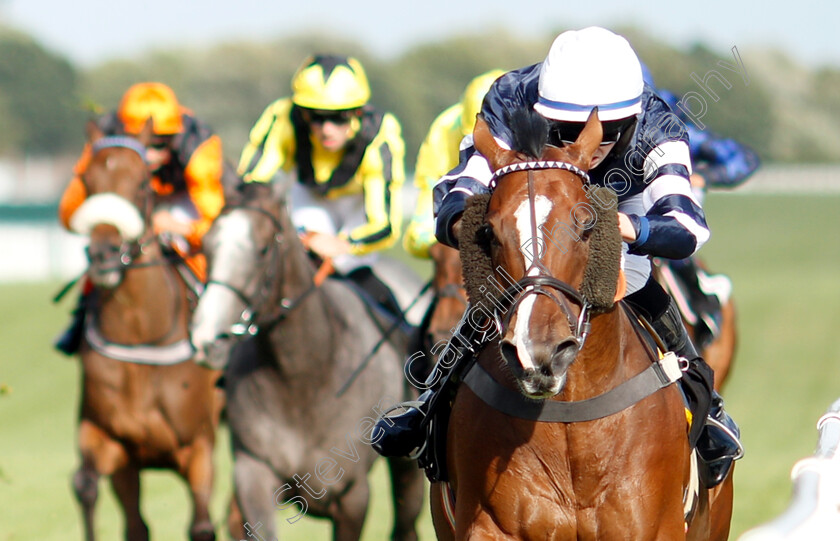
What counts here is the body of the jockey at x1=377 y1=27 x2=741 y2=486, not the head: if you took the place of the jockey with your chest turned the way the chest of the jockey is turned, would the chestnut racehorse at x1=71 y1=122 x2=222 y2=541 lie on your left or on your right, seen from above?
on your right

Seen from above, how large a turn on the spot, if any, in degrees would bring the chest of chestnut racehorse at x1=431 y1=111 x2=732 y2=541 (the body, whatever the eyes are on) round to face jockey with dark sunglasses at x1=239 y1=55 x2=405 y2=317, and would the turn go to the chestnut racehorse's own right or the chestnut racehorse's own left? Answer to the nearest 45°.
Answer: approximately 135° to the chestnut racehorse's own right

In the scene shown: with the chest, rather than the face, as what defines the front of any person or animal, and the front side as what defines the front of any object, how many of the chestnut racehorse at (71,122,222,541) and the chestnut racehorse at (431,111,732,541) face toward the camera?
2

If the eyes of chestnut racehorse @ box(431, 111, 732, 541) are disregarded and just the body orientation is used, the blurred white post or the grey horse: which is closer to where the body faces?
the blurred white post

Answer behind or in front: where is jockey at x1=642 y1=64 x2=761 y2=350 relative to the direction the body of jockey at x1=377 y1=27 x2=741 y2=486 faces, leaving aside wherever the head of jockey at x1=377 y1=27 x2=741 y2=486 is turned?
behind

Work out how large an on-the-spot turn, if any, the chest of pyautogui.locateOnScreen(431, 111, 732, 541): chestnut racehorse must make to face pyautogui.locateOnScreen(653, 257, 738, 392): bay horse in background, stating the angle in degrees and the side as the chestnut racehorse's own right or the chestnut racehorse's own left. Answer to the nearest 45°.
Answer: approximately 180°

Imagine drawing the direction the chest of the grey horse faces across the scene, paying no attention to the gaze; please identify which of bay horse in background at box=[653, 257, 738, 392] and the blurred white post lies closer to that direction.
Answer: the blurred white post

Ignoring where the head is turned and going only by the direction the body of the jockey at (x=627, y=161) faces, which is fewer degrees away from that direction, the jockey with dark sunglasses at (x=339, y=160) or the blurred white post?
the blurred white post

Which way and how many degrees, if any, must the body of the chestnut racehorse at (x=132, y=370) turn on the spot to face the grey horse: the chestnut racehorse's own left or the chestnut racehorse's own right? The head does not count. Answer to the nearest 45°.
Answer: approximately 45° to the chestnut racehorse's own left

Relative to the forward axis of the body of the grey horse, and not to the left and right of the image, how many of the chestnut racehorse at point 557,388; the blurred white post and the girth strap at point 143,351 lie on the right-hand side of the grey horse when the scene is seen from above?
1

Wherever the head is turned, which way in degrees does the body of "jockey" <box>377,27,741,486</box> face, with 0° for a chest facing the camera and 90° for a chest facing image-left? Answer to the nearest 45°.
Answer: approximately 0°

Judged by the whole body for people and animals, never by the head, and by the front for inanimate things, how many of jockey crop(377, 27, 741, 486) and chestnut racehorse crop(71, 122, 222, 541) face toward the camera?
2
